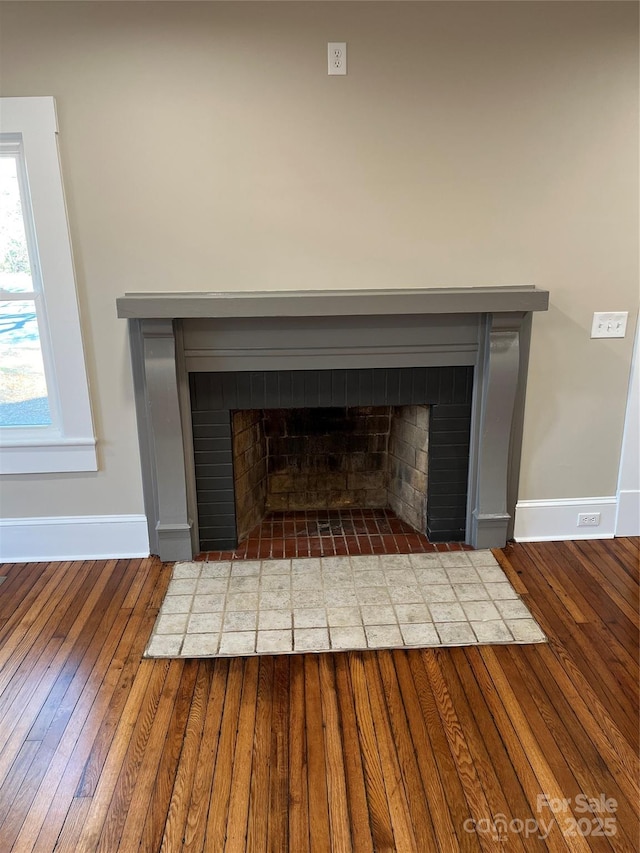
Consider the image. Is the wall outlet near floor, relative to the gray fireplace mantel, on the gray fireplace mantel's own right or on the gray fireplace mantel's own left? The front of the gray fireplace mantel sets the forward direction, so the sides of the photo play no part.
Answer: on the gray fireplace mantel's own left

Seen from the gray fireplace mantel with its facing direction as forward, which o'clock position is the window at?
The window is roughly at 3 o'clock from the gray fireplace mantel.

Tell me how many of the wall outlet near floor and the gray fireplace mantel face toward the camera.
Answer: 2

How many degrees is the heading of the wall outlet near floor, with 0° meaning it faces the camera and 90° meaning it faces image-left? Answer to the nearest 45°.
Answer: approximately 0°

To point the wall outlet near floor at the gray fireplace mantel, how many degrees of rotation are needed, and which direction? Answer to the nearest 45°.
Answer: approximately 45° to its right
